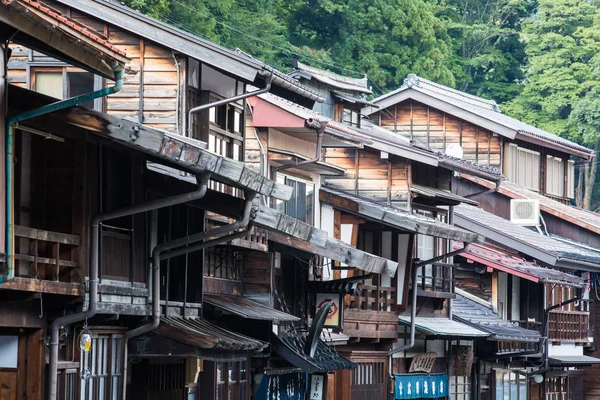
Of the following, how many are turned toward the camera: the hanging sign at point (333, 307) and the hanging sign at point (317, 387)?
2

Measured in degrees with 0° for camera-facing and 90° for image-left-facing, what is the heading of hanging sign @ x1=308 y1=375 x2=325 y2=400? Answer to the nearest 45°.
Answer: approximately 0°

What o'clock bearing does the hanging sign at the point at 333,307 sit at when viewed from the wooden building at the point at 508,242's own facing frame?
The hanging sign is roughly at 2 o'clock from the wooden building.
